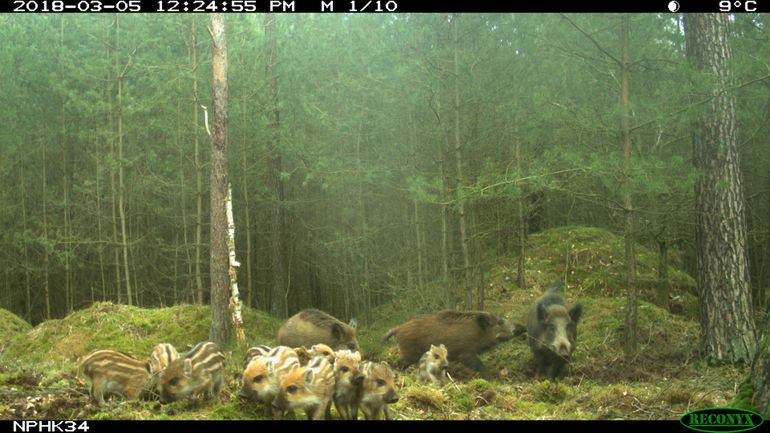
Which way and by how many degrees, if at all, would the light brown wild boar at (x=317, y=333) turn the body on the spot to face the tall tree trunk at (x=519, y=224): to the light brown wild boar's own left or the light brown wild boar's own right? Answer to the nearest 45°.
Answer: approximately 45° to the light brown wild boar's own left

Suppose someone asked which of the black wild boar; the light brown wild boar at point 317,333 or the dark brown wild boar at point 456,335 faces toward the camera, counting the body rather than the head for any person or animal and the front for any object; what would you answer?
the black wild boar

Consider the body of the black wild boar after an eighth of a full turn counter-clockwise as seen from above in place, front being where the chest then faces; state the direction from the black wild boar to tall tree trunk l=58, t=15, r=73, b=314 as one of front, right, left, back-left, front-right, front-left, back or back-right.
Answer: back

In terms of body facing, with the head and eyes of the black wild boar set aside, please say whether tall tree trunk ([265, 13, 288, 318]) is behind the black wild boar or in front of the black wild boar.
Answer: behind

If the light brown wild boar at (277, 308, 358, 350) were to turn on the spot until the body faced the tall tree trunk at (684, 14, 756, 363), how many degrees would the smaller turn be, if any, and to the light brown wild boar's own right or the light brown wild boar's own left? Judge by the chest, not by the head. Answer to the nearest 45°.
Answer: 0° — it already faces it

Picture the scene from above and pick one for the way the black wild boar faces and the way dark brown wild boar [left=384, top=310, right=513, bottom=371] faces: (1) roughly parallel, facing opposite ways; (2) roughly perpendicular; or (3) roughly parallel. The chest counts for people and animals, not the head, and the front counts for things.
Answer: roughly perpendicular

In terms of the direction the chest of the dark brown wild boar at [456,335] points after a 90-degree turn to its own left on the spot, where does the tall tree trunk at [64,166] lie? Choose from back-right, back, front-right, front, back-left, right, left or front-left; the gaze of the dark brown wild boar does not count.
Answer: front-left

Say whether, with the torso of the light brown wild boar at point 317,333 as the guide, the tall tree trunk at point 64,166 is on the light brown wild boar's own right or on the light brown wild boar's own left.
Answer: on the light brown wild boar's own left

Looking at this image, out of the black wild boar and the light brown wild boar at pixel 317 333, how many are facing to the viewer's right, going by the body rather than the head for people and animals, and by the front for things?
1

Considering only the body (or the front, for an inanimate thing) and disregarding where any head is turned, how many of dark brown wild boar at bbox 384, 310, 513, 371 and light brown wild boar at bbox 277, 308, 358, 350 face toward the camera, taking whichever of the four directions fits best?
0

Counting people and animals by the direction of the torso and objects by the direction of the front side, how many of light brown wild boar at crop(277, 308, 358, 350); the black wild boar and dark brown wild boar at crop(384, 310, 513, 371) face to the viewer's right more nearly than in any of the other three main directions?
2

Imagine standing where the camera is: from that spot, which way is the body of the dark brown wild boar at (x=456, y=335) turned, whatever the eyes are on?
to the viewer's right

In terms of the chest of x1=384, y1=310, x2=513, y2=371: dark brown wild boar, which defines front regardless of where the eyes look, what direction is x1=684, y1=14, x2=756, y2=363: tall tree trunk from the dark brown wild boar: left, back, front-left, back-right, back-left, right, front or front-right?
front

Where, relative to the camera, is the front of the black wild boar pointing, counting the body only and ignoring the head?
toward the camera

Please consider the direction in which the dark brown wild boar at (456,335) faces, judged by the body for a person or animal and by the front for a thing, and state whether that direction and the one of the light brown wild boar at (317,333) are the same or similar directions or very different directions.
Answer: same or similar directions

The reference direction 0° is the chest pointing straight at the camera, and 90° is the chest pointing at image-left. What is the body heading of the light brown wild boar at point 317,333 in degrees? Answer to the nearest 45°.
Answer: approximately 270°
